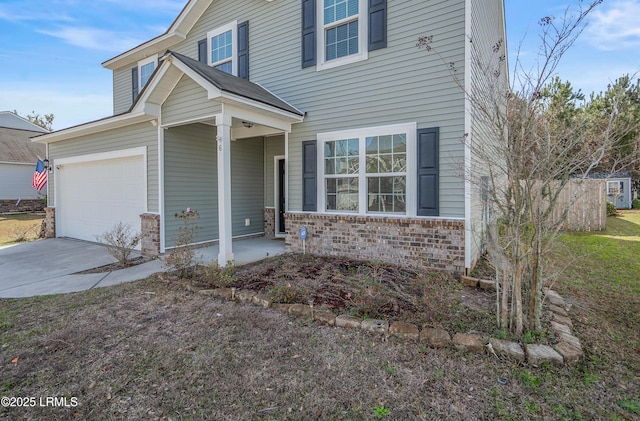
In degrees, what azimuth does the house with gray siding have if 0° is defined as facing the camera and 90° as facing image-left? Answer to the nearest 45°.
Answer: approximately 45°

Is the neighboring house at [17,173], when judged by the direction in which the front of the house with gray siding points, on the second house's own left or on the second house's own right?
on the second house's own right

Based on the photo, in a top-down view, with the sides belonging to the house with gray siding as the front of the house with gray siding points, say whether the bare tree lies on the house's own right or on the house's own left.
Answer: on the house's own left

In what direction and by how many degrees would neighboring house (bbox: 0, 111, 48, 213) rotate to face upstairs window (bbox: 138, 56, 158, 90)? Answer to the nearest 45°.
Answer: approximately 90° to its left

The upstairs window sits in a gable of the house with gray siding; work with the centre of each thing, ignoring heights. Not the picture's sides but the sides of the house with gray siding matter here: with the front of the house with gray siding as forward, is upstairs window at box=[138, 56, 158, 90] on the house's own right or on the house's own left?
on the house's own right

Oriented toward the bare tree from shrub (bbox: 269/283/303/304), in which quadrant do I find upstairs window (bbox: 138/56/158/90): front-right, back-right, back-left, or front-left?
back-left

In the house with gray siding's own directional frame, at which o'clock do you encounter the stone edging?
The stone edging is roughly at 10 o'clock from the house with gray siding.

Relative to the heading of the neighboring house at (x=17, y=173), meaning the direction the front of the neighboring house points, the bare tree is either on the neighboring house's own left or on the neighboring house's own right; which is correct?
on the neighboring house's own left

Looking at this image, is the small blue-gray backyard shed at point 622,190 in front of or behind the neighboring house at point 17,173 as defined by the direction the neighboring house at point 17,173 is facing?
behind

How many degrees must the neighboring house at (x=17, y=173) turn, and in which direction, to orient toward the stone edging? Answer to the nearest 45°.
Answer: approximately 90° to its left

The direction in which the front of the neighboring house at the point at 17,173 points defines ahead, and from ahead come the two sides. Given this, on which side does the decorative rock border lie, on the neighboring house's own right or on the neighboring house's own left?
on the neighboring house's own left
